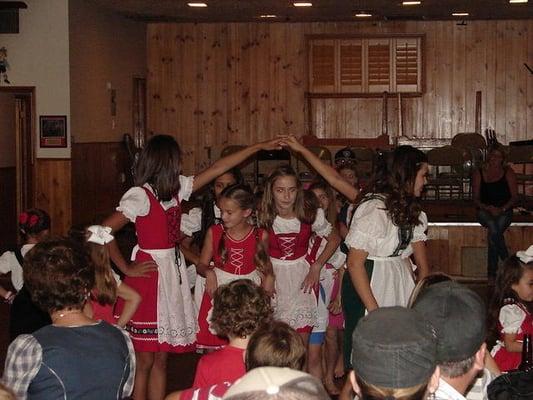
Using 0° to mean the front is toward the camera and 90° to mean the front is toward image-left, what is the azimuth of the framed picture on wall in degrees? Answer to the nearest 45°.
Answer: approximately 0°

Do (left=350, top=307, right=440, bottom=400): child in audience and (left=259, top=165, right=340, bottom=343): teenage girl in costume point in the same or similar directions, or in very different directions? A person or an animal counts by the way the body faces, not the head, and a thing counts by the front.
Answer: very different directions

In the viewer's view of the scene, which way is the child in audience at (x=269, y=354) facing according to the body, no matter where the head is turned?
away from the camera

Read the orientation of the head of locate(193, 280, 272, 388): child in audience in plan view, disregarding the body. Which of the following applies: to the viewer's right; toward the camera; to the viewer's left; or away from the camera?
away from the camera

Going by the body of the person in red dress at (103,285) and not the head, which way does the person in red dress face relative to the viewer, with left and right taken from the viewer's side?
facing away from the viewer

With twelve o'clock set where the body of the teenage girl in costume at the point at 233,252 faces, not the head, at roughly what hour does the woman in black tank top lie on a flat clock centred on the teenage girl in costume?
The woman in black tank top is roughly at 7 o'clock from the teenage girl in costume.

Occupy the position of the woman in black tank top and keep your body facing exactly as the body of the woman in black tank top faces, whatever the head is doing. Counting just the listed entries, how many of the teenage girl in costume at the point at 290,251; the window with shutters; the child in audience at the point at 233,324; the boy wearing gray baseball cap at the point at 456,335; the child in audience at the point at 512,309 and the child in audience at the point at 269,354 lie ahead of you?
5

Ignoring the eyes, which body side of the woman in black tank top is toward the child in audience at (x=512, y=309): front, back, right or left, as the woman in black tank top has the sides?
front

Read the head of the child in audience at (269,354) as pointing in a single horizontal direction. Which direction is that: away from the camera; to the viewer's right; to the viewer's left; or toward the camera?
away from the camera

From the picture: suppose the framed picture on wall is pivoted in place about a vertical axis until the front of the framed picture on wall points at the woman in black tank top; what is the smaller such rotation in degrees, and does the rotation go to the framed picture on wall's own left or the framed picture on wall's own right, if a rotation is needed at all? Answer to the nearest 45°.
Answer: approximately 45° to the framed picture on wall's own left

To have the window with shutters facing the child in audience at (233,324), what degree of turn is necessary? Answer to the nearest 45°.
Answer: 0° — it already faces them

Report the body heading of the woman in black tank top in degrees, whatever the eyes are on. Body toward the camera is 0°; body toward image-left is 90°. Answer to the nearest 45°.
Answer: approximately 0°
